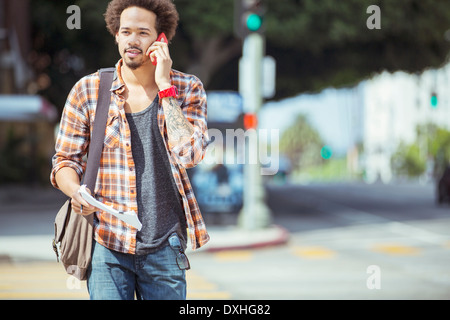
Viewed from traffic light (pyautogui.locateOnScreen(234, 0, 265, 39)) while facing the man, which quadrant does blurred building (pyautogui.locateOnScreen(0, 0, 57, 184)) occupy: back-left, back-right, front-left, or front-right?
back-right

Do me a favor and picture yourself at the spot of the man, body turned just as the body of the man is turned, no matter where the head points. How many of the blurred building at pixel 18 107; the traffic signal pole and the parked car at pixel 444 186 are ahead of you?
0

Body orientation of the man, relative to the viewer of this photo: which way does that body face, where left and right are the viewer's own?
facing the viewer

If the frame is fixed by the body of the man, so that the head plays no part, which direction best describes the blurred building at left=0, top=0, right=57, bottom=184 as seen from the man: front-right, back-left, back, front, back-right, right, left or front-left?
back

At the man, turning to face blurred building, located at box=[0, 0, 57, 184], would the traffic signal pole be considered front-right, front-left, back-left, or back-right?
front-right

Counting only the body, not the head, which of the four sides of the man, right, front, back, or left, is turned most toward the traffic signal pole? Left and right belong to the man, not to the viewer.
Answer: back

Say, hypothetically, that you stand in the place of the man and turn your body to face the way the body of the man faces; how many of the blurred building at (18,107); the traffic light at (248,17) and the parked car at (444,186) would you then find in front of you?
0

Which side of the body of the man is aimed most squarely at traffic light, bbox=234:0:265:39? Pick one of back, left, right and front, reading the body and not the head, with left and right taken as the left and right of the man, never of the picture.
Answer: back

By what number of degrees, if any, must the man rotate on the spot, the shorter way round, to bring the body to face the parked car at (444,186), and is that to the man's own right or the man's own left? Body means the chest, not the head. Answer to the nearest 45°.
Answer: approximately 135° to the man's own left

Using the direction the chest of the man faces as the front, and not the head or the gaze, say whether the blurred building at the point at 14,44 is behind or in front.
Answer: behind
